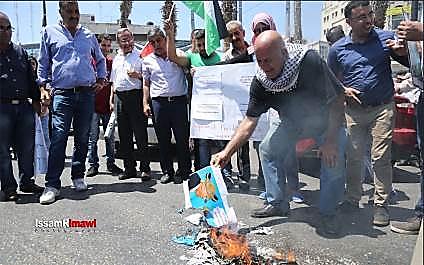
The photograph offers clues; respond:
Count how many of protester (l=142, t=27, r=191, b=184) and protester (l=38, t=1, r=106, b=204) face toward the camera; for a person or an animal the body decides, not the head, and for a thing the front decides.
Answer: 2

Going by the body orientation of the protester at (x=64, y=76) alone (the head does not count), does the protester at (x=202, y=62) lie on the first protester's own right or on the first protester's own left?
on the first protester's own left

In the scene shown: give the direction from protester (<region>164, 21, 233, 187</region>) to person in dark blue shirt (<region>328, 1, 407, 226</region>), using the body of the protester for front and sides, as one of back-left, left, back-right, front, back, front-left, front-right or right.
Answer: front-left

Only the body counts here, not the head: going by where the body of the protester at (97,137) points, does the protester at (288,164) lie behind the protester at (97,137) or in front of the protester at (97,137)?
in front

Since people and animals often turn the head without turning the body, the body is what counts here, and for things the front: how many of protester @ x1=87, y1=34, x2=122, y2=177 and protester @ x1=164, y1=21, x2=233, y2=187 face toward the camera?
2

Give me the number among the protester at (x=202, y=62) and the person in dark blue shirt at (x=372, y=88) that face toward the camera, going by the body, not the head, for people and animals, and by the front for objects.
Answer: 2

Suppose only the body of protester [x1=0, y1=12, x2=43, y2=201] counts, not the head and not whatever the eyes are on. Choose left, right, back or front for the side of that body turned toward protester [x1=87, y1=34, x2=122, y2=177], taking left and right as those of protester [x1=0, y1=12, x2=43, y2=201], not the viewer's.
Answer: left

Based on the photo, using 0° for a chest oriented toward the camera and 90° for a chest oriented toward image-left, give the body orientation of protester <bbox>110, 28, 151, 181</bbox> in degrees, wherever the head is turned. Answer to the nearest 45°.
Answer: approximately 0°
